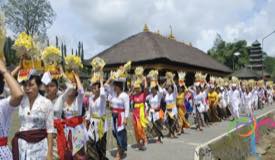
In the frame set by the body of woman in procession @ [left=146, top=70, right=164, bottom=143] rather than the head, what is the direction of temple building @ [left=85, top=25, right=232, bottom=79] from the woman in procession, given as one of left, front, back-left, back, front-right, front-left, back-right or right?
back-right

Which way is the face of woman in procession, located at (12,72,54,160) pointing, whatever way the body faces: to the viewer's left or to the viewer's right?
to the viewer's left

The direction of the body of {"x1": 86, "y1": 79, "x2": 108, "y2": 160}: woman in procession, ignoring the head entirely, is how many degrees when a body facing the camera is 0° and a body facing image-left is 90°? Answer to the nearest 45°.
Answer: approximately 45°

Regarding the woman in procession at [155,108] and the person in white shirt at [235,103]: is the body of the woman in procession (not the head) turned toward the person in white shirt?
no

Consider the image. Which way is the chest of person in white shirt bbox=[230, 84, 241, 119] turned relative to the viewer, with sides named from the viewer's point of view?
facing the viewer and to the left of the viewer

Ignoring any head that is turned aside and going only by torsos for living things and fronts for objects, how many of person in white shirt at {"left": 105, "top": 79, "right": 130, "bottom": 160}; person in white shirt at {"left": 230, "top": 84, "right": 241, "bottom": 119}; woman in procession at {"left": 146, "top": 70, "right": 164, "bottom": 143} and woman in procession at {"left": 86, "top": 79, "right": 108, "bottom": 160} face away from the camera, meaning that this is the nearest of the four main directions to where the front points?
0

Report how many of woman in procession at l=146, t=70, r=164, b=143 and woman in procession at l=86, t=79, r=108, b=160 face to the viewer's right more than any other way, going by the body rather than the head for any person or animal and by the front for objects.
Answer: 0

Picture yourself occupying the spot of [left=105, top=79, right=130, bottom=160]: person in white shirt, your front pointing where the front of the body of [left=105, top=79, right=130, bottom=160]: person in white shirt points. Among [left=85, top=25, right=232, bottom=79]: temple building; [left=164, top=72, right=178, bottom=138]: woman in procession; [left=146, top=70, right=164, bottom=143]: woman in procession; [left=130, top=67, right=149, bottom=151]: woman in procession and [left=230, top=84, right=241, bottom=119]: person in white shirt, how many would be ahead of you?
0

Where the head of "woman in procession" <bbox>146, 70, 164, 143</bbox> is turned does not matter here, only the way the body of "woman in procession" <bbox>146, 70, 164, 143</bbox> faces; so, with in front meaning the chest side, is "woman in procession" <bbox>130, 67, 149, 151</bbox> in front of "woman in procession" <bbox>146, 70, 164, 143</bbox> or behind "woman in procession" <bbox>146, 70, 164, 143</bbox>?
in front

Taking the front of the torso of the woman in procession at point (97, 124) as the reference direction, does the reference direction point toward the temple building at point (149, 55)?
no

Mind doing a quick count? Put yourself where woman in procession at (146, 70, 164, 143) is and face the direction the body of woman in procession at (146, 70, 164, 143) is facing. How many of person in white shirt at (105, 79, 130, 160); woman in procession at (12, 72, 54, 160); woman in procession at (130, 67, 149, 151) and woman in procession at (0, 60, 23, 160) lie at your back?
0

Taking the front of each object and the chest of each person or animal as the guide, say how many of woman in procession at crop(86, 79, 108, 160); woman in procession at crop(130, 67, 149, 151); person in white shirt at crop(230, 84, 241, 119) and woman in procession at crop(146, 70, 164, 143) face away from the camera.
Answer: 0

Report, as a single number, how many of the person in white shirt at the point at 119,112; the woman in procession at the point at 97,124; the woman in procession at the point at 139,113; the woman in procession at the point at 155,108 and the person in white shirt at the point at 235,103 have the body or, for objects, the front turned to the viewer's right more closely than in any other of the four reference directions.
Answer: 0

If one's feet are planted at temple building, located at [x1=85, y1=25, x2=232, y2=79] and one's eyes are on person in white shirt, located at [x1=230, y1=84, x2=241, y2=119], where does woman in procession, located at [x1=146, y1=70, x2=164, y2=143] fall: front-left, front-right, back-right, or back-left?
front-right
